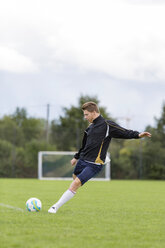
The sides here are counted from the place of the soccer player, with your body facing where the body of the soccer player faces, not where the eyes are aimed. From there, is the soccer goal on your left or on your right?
on your right

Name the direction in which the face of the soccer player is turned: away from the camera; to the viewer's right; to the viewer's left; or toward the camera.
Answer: to the viewer's left

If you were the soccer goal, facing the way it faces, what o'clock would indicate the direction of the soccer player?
The soccer player is roughly at 12 o'clock from the soccer goal.

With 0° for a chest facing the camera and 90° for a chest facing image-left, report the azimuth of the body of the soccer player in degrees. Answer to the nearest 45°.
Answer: approximately 45°
